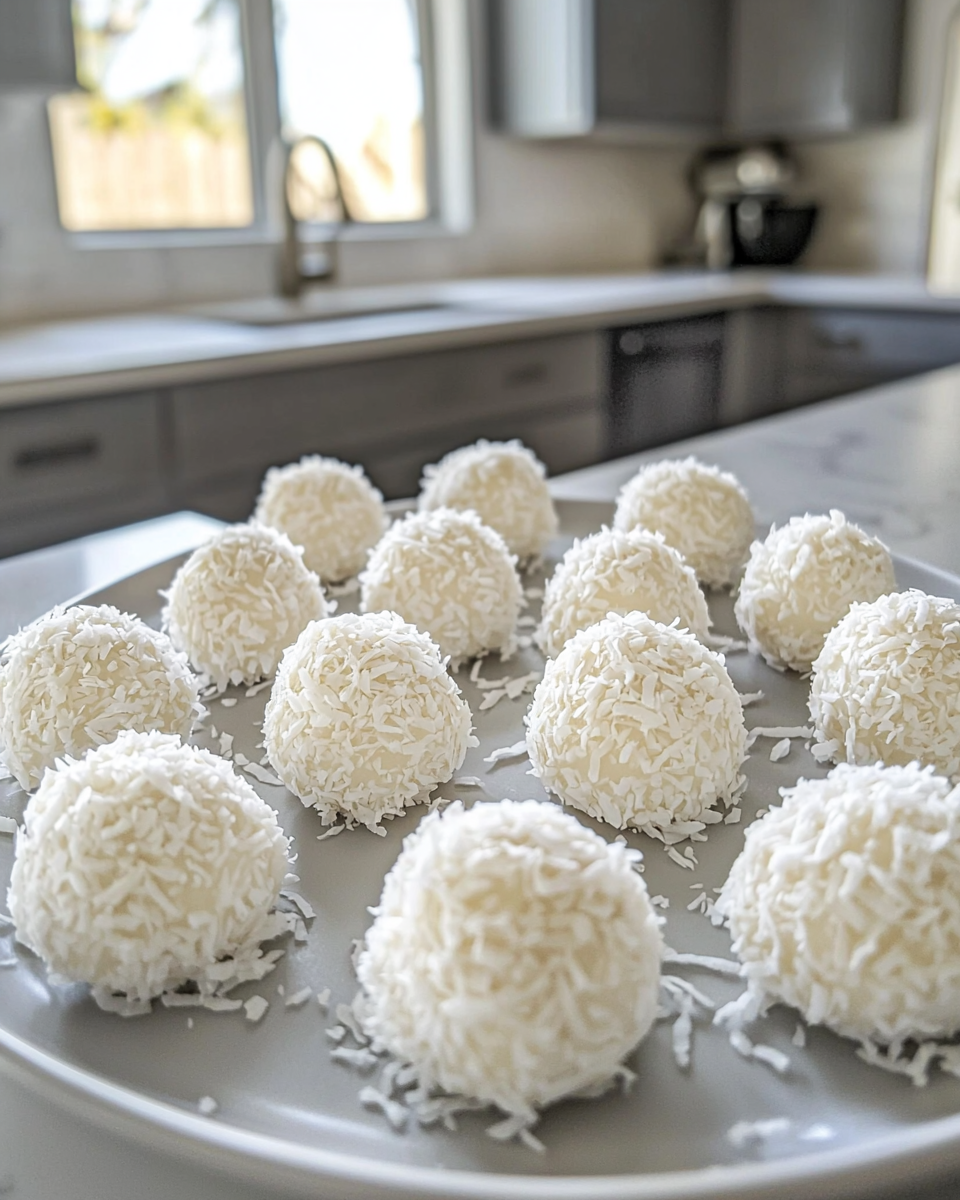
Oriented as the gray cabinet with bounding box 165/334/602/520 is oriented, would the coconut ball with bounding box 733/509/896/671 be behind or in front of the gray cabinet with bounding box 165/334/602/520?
in front

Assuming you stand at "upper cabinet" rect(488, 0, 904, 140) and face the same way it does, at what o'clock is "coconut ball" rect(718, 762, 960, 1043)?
The coconut ball is roughly at 12 o'clock from the upper cabinet.

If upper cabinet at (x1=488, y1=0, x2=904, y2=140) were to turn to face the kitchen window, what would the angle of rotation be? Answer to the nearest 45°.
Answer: approximately 45° to its right

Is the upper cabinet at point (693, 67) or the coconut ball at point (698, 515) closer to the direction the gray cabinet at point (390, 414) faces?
the coconut ball

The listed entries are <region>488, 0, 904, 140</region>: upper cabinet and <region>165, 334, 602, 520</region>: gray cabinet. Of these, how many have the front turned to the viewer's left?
0

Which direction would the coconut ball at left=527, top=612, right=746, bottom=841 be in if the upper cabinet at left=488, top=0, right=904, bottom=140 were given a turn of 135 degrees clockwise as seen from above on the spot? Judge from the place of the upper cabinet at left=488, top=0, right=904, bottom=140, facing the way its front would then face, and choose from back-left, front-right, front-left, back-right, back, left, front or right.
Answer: back-left

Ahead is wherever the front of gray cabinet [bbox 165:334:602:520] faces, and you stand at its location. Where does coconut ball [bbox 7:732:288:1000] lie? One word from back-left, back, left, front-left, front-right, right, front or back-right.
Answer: front-right

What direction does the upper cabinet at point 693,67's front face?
toward the camera

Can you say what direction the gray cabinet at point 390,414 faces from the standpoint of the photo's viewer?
facing the viewer and to the right of the viewer

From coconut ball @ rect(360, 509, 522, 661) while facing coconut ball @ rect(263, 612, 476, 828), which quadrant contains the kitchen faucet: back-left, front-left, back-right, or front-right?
back-right

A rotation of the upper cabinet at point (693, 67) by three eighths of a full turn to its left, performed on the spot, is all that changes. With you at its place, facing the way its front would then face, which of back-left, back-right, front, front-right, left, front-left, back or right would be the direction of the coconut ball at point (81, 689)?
back-right

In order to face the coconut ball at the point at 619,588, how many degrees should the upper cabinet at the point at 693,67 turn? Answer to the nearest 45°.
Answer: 0° — it already faces it

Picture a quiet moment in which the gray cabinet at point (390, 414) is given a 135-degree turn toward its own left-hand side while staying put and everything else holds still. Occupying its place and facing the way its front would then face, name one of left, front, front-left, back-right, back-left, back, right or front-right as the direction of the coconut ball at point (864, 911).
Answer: back

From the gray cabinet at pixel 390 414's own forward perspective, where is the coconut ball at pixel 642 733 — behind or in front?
in front

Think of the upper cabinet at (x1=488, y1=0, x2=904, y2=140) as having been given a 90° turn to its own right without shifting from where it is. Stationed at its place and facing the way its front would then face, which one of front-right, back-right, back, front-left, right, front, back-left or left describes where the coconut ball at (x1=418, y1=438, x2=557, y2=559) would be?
left

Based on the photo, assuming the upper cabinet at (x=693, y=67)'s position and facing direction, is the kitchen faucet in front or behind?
in front
